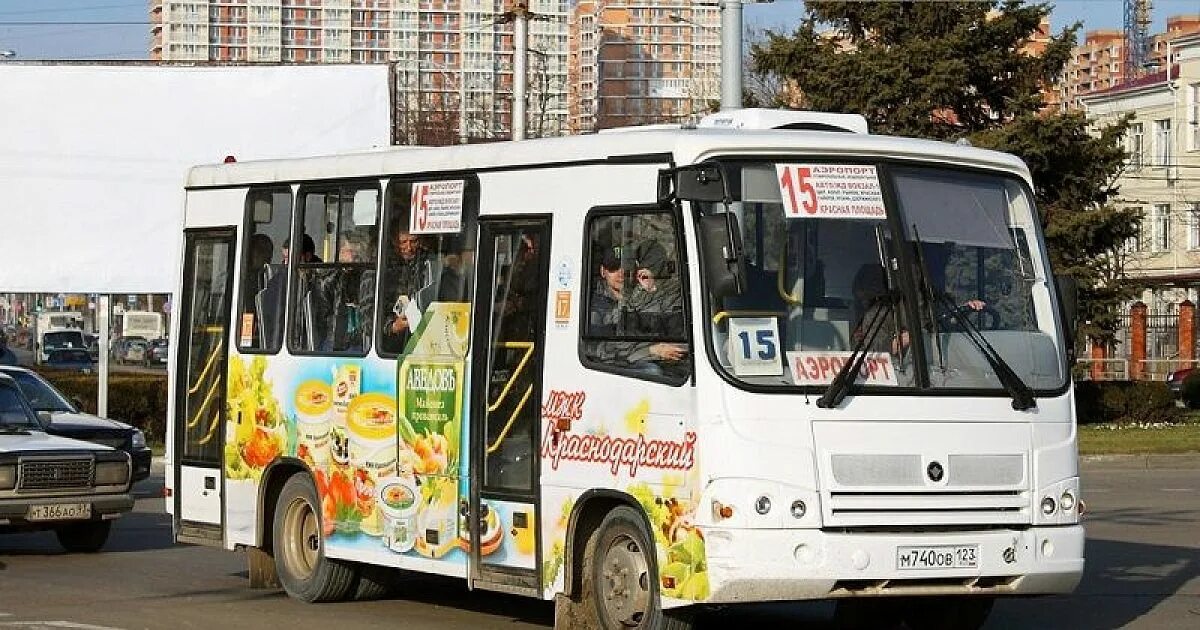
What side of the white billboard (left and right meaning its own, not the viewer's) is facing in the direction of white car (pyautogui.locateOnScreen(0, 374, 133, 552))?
front

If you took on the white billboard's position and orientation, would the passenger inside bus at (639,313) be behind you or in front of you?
in front

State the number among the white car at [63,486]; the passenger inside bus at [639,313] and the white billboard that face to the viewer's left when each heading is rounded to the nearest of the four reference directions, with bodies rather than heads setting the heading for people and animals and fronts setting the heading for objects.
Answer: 0

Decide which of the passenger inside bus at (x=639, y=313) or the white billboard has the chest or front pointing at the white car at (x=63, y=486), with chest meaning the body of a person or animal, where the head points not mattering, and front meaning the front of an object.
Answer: the white billboard

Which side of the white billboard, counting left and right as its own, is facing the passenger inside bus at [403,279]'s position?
front

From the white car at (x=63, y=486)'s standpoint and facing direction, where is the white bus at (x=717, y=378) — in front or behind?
in front

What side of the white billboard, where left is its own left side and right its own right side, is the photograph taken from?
front

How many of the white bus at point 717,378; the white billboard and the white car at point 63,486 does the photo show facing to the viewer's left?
0

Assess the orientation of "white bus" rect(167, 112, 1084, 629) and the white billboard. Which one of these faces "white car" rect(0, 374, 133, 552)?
the white billboard

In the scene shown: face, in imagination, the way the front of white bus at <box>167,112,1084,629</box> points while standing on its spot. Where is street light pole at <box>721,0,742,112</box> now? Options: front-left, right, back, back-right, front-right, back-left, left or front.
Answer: back-left

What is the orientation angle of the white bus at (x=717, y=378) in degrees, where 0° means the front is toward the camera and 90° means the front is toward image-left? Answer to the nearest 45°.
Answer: approximately 315°

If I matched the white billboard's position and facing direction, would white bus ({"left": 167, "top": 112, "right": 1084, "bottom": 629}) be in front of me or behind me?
in front

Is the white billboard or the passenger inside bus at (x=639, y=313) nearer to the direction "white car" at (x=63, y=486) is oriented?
the passenger inside bus
